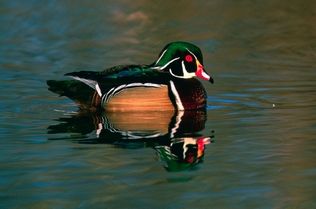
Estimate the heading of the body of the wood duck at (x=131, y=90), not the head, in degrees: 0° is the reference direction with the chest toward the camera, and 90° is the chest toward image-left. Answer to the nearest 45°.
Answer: approximately 270°
